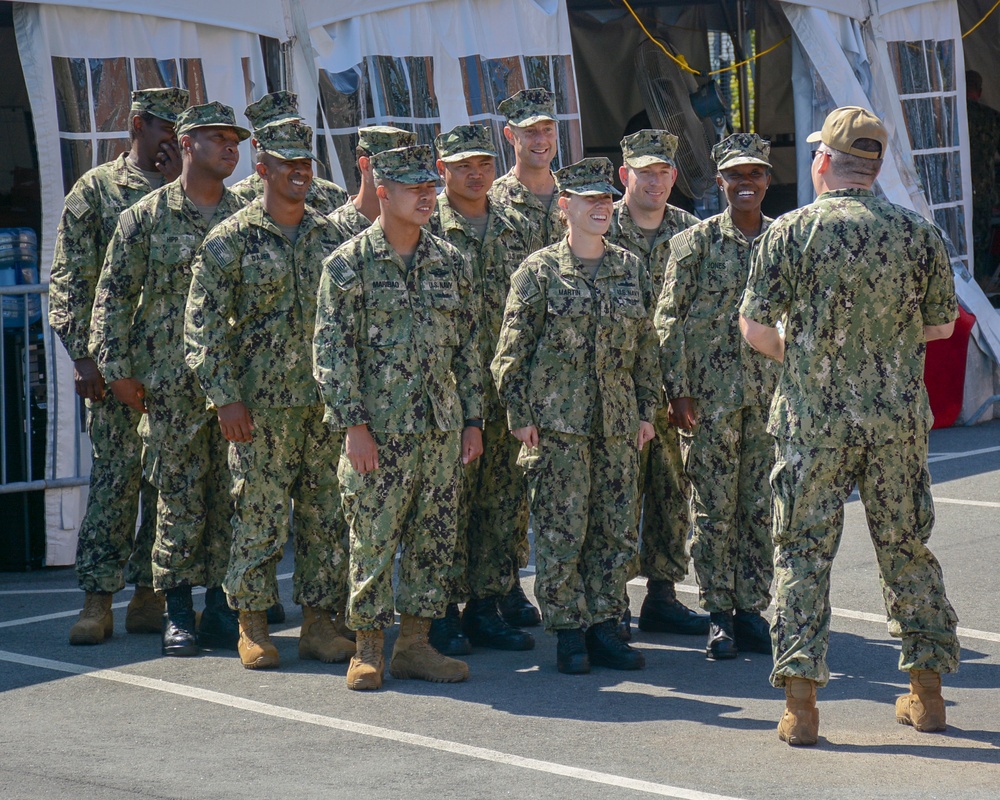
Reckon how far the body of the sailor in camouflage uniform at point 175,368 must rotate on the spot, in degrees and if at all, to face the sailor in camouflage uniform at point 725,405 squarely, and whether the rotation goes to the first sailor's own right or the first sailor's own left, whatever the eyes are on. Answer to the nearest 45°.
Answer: approximately 45° to the first sailor's own left

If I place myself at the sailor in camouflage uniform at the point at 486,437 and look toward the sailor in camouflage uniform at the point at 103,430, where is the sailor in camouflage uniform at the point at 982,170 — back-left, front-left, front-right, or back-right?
back-right

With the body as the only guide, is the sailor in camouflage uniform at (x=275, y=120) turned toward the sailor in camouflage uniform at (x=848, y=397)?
yes

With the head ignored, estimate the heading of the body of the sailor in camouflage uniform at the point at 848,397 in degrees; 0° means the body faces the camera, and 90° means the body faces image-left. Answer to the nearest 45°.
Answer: approximately 180°

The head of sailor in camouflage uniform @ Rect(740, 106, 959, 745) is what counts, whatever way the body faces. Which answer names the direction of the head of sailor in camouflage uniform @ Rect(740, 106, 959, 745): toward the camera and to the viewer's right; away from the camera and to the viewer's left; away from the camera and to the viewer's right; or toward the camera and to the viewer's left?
away from the camera and to the viewer's left

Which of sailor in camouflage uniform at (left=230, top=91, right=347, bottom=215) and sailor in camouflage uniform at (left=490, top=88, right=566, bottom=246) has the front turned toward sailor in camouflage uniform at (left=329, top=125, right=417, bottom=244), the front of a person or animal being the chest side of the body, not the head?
sailor in camouflage uniform at (left=230, top=91, right=347, bottom=215)

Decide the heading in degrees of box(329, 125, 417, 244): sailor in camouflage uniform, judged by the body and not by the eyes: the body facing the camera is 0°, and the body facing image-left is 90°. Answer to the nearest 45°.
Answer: approximately 315°

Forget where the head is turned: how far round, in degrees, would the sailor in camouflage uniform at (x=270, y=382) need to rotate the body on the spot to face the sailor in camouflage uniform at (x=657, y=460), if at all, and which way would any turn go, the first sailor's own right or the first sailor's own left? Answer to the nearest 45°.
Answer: approximately 45° to the first sailor's own left

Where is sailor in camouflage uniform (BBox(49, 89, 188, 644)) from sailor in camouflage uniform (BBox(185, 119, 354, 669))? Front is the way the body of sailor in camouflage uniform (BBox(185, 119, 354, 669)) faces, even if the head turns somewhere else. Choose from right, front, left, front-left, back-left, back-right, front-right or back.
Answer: back
